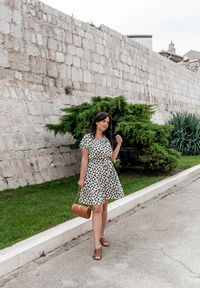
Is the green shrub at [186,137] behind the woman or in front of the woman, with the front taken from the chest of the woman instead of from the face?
behind

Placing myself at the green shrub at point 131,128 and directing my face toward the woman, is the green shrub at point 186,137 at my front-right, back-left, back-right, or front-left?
back-left

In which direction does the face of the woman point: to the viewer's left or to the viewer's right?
to the viewer's right

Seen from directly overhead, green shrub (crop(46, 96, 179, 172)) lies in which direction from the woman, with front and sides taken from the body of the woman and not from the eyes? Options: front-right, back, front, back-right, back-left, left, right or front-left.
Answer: back

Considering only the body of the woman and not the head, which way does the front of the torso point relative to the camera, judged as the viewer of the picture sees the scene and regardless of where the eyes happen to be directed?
toward the camera
